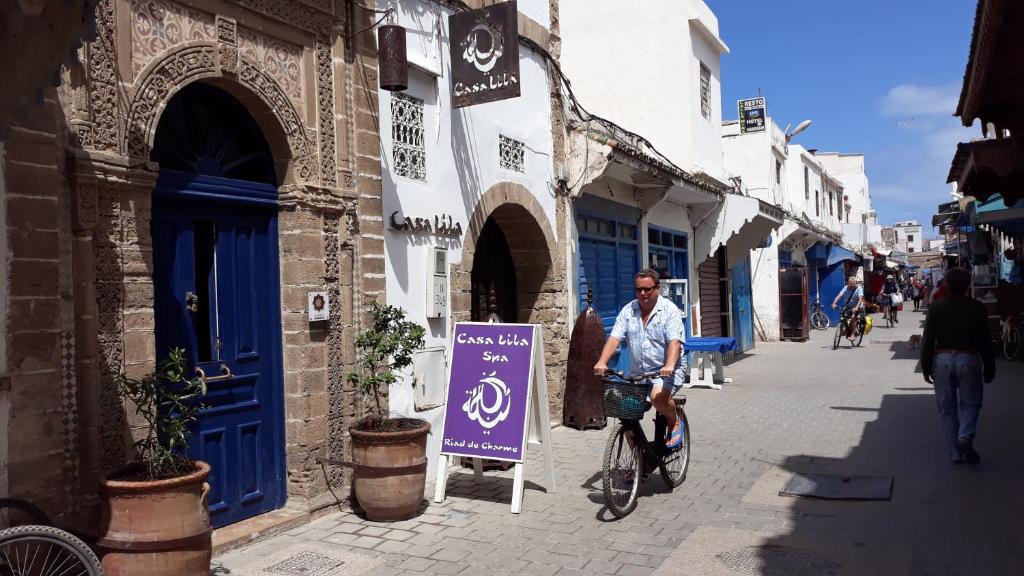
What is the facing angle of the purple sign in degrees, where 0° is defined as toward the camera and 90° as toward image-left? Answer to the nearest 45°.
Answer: approximately 0°

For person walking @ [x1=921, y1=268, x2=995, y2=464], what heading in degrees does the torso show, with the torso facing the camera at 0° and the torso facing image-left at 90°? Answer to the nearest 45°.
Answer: approximately 180°

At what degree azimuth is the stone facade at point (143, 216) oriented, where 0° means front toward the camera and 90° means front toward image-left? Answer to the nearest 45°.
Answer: approximately 315°

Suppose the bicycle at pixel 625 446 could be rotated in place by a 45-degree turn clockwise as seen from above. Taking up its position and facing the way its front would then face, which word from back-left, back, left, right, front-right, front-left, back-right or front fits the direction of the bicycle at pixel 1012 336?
back-right

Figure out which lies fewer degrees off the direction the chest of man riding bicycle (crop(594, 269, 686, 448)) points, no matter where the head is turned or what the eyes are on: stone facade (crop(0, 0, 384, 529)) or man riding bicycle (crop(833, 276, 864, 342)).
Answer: the stone facade

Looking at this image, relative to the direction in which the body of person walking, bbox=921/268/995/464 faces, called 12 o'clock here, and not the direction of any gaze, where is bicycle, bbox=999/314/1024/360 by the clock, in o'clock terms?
The bicycle is roughly at 12 o'clock from the person walking.

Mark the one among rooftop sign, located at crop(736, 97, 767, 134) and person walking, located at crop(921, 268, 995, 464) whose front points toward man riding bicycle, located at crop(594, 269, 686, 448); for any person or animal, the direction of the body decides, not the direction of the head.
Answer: the rooftop sign

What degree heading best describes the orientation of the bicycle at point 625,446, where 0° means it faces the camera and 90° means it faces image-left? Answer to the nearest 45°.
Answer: approximately 45°

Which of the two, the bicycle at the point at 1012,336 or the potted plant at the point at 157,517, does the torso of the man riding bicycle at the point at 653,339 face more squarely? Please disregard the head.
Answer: the potted plant
